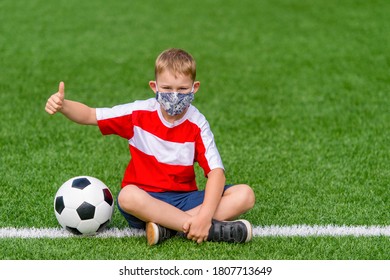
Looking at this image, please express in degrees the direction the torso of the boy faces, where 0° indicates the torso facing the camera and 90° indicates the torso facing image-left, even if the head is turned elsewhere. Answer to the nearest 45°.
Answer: approximately 0°
